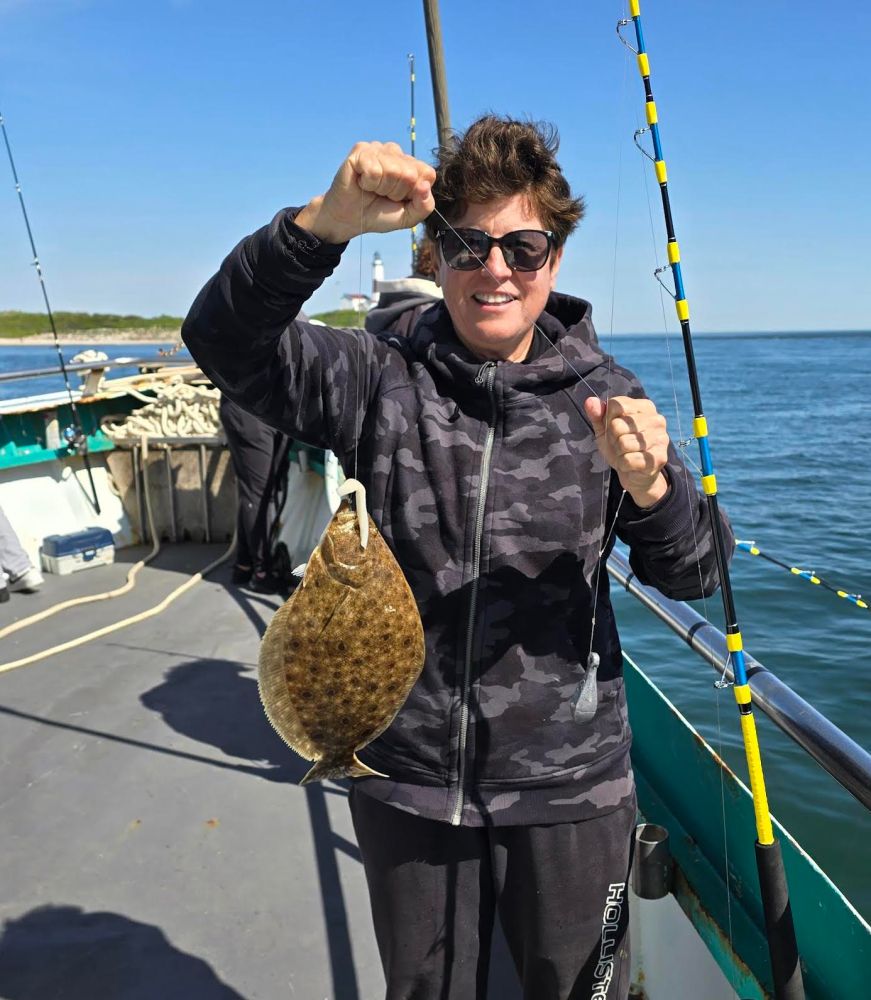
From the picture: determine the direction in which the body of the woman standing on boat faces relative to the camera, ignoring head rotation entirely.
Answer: toward the camera

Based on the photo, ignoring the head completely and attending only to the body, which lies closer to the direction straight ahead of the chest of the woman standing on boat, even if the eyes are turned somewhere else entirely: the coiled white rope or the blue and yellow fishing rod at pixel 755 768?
the blue and yellow fishing rod

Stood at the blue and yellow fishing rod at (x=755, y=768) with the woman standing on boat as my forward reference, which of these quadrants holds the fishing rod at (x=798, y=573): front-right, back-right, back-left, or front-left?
front-right

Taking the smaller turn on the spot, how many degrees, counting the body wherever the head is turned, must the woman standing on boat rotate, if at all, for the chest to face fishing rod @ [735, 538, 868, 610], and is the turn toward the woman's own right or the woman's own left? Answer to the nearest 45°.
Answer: approximately 135° to the woman's own left

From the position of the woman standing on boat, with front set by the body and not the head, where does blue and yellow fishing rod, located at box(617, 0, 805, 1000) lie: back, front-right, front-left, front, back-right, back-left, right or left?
left

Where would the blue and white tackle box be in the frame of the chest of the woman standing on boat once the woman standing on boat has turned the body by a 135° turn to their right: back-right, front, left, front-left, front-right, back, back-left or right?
front

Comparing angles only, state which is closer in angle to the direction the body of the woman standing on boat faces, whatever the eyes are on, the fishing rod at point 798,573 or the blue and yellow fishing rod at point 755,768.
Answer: the blue and yellow fishing rod

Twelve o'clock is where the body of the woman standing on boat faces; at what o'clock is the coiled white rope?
The coiled white rope is roughly at 5 o'clock from the woman standing on boat.
